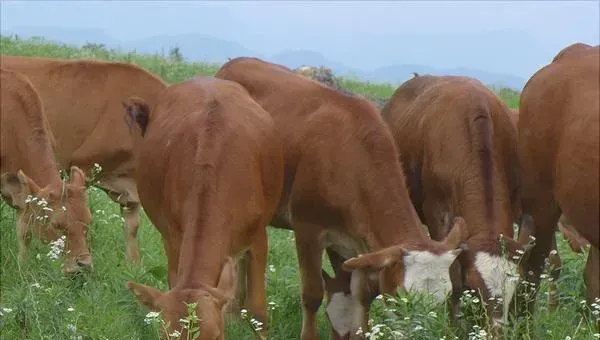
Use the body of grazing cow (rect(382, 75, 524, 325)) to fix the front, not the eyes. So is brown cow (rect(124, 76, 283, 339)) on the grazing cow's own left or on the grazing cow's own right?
on the grazing cow's own right

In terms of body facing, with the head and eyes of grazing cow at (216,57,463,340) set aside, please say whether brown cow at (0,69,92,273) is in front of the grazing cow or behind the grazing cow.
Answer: behind

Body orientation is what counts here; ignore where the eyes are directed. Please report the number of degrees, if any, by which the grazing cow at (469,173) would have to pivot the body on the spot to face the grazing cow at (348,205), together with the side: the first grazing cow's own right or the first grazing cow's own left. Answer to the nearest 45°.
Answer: approximately 90° to the first grazing cow's own right

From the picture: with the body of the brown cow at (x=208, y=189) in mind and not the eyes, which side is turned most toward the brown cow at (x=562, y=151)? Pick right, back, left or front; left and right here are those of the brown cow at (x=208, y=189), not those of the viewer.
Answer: left

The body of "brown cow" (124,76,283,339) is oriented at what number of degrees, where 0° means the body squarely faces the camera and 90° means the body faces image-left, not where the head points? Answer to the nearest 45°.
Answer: approximately 0°

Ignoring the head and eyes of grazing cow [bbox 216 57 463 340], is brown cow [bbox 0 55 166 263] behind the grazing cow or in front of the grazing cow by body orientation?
behind

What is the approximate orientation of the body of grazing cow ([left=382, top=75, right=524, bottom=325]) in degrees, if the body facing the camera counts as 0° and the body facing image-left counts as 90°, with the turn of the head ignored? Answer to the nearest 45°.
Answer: approximately 315°
